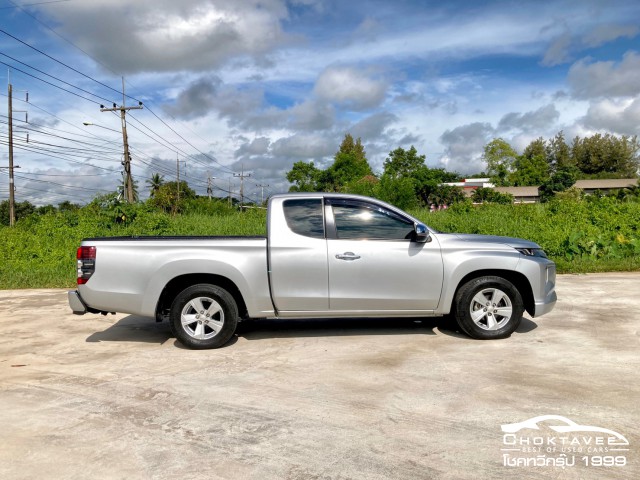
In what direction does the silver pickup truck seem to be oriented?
to the viewer's right
